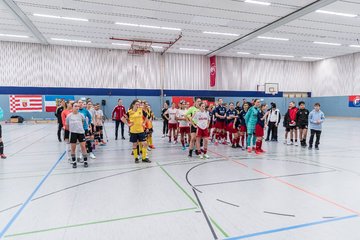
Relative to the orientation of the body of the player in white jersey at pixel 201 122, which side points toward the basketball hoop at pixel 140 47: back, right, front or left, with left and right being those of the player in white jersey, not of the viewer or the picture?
back

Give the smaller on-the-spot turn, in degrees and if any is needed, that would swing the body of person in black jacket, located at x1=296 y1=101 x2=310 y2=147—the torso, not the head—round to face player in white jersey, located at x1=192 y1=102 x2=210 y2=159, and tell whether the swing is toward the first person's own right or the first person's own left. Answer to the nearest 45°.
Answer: approximately 45° to the first person's own right

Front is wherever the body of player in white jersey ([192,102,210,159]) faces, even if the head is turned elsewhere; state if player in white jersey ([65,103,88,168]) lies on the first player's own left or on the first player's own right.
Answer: on the first player's own right

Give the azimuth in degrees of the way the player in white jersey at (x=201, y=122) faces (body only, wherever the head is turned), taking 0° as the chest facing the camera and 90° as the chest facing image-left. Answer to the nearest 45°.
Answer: approximately 0°

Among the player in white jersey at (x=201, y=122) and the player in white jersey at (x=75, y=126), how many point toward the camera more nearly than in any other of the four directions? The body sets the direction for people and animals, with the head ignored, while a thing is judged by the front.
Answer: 2

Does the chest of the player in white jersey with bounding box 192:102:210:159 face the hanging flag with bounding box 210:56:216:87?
no

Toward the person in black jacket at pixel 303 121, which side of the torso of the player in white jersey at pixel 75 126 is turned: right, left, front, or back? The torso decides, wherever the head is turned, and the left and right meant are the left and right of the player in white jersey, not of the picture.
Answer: left

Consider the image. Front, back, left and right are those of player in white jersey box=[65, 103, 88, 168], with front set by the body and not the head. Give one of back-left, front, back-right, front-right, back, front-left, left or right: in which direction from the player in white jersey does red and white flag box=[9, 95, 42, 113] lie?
back

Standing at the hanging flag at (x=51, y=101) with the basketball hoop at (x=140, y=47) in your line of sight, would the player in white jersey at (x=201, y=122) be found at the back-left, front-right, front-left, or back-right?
front-right

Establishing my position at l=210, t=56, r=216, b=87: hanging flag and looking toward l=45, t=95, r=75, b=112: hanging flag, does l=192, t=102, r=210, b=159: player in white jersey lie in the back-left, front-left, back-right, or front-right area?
front-left

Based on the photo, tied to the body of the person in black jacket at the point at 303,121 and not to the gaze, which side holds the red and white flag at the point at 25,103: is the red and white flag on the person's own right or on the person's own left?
on the person's own right

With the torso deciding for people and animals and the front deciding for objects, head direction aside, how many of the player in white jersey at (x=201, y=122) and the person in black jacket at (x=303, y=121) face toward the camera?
2

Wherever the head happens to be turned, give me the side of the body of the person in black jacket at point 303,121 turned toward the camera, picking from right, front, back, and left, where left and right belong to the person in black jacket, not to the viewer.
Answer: front

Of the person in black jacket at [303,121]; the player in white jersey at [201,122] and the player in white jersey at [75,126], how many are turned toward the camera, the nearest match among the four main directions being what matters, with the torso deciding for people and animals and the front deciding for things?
3

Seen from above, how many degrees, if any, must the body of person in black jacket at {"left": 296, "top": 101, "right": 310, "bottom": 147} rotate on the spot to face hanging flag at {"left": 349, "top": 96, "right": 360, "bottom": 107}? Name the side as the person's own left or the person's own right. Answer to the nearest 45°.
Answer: approximately 180°
